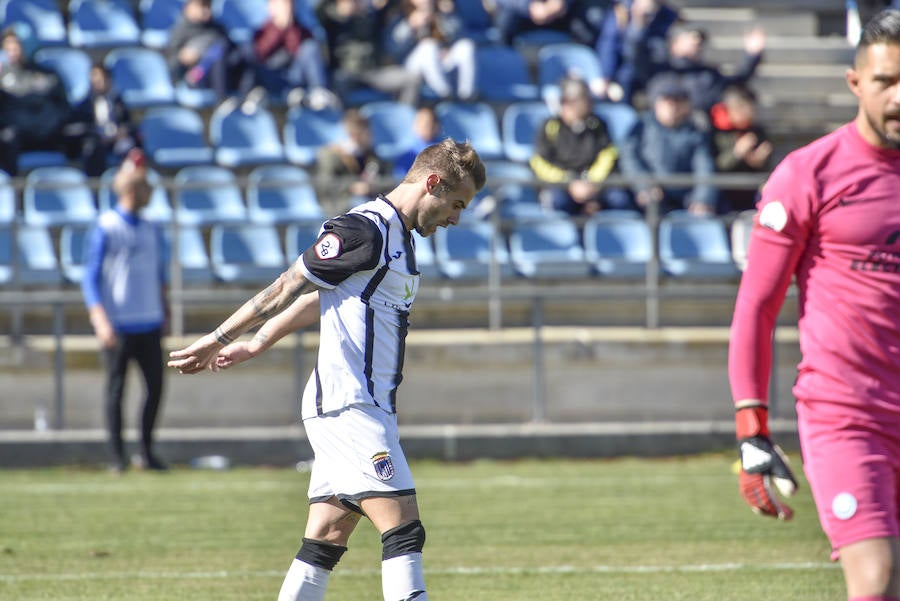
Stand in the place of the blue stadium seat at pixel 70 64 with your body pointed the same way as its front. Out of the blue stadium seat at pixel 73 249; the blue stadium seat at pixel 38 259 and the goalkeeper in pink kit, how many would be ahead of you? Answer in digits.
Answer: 3

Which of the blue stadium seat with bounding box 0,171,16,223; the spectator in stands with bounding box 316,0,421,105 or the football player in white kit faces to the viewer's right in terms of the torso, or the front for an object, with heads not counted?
the football player in white kit

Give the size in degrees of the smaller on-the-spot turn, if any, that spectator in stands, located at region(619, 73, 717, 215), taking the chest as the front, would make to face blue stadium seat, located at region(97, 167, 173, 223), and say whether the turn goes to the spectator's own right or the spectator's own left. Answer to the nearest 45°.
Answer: approximately 90° to the spectator's own right

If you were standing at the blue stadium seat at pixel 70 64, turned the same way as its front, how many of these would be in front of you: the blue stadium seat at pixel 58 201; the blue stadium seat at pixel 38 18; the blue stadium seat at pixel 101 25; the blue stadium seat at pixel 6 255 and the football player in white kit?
3

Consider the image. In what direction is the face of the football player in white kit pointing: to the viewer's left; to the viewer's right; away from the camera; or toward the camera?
to the viewer's right

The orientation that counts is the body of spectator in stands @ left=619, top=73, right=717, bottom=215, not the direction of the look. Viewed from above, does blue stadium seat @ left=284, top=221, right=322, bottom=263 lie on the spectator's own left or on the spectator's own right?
on the spectator's own right

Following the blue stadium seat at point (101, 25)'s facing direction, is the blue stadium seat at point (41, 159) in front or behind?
in front

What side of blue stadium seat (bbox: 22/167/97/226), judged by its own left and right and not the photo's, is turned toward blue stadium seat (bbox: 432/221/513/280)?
left

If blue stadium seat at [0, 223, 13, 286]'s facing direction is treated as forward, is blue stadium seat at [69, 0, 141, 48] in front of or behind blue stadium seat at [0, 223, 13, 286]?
behind

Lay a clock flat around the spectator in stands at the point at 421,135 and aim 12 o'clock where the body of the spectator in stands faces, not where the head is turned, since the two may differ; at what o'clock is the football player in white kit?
The football player in white kit is roughly at 12 o'clock from the spectator in stands.
